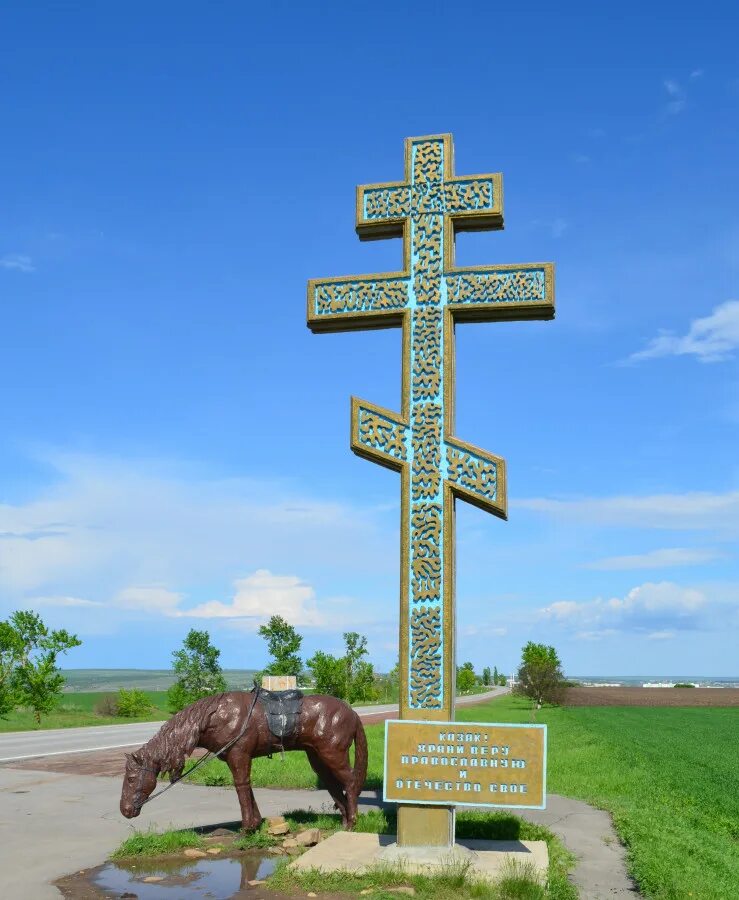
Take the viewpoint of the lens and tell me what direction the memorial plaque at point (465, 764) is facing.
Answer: facing the viewer

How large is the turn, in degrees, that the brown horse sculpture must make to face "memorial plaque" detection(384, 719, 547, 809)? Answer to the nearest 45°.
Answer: approximately 135° to its left

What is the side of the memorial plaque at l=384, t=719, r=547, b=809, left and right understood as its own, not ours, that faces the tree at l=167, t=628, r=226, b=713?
back

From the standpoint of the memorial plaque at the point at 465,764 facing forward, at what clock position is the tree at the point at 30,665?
The tree is roughly at 5 o'clock from the memorial plaque.

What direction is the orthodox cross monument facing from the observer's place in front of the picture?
facing the viewer

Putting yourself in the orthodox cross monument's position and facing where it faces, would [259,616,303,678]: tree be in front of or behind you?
behind

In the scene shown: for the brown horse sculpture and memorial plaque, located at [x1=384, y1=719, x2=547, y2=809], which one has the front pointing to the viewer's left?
the brown horse sculpture

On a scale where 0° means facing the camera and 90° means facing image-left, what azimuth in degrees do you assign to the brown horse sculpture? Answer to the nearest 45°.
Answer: approximately 90°

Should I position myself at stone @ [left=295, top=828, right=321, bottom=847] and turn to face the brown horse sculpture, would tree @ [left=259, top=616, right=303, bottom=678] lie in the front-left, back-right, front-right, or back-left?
front-right

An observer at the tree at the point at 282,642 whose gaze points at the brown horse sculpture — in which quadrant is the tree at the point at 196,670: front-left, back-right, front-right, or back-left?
front-right
